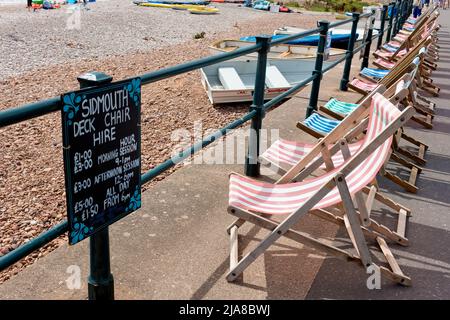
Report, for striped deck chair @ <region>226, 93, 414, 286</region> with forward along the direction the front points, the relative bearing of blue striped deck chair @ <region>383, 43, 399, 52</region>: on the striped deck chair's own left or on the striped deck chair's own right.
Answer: on the striped deck chair's own right

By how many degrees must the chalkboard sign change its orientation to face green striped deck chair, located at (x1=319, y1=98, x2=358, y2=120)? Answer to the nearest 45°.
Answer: approximately 90° to its left

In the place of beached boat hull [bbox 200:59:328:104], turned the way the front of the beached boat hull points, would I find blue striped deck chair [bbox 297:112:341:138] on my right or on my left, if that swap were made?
on my right

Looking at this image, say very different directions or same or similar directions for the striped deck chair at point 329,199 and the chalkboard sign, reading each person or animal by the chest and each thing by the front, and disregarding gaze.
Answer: very different directions

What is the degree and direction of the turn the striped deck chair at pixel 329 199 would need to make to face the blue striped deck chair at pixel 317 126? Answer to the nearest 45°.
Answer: approximately 90° to its right

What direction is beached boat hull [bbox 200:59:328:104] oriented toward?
to the viewer's right

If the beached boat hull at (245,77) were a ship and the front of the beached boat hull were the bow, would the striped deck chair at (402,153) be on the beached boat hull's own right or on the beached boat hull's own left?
on the beached boat hull's own right

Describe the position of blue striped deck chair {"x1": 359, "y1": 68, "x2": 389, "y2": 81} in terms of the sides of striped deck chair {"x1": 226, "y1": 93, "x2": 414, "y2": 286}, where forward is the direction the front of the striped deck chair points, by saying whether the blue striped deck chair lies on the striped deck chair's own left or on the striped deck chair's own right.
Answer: on the striped deck chair's own right

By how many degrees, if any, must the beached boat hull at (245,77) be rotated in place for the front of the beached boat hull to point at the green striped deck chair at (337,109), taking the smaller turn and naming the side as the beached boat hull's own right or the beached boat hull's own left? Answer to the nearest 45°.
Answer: approximately 90° to the beached boat hull's own right

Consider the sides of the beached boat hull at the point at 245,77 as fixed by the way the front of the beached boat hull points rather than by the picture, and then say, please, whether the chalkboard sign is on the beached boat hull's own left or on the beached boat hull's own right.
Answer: on the beached boat hull's own right

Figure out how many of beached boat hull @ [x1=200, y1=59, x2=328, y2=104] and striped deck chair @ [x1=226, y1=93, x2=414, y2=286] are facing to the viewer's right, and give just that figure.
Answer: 1

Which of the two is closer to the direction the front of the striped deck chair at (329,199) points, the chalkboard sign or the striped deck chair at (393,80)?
the chalkboard sign

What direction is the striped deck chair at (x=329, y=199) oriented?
to the viewer's left

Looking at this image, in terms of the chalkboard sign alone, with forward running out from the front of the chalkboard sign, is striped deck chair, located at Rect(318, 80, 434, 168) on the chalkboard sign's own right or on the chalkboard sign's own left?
on the chalkboard sign's own left

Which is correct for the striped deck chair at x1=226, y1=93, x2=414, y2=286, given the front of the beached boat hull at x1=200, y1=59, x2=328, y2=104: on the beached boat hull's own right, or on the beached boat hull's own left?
on the beached boat hull's own right

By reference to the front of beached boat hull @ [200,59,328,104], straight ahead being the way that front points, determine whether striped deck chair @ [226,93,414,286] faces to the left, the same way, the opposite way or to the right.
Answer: the opposite way
